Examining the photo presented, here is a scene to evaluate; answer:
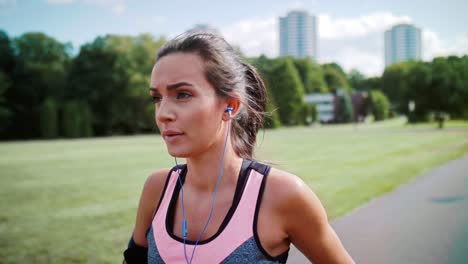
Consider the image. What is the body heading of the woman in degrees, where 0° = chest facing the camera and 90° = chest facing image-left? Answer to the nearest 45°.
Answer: approximately 45°

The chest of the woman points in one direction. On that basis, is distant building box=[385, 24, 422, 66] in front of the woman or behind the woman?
behind

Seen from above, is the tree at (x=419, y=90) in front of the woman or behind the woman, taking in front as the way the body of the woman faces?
behind
